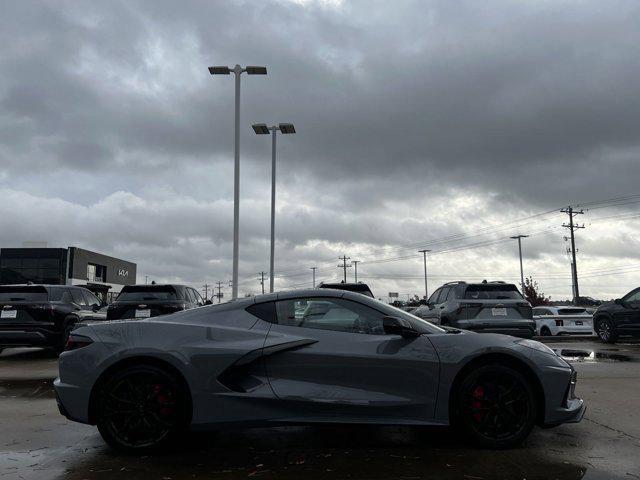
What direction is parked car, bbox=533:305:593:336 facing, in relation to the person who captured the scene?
facing away from the viewer and to the left of the viewer

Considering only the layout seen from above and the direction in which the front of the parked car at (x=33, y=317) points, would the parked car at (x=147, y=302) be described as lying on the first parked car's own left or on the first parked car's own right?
on the first parked car's own right

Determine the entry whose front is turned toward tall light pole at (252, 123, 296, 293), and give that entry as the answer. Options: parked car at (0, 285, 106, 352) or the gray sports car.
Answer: the parked car

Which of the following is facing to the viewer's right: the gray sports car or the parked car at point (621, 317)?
the gray sports car

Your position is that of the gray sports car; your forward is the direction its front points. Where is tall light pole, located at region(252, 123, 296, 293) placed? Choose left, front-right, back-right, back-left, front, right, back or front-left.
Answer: left

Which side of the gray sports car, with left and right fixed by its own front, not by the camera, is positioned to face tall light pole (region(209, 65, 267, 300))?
left

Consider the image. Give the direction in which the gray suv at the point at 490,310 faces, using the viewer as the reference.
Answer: facing away from the viewer and to the left of the viewer

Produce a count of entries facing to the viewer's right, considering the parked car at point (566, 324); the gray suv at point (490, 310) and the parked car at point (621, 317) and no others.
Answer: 0

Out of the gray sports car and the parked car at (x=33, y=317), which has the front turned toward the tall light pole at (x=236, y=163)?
the parked car

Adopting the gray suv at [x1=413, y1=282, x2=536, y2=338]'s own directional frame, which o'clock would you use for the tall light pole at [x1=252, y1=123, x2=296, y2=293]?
The tall light pole is roughly at 12 o'clock from the gray suv.

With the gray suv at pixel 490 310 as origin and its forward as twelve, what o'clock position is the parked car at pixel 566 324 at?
The parked car is roughly at 2 o'clock from the gray suv.

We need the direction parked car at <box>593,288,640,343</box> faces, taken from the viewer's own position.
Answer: facing away from the viewer and to the left of the viewer

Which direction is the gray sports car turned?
to the viewer's right

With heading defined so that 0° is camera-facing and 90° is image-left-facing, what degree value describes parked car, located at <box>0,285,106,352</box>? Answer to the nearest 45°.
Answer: approximately 225°
